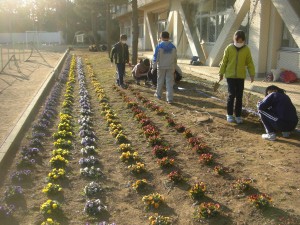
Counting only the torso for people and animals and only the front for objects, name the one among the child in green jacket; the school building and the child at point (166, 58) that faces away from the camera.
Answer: the child

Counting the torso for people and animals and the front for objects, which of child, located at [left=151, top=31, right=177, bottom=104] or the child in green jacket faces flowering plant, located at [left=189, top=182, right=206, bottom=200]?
the child in green jacket

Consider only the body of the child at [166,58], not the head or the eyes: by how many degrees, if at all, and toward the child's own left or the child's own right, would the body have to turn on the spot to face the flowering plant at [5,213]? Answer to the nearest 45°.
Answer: approximately 180°

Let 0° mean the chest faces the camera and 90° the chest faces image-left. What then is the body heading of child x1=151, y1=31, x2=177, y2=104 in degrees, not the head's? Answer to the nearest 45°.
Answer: approximately 180°

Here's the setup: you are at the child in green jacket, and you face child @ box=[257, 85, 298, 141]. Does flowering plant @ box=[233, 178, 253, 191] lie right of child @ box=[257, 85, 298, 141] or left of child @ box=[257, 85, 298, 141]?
right

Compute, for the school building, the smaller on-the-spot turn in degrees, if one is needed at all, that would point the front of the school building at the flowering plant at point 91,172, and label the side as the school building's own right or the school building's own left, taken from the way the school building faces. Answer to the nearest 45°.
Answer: approximately 45° to the school building's own left
